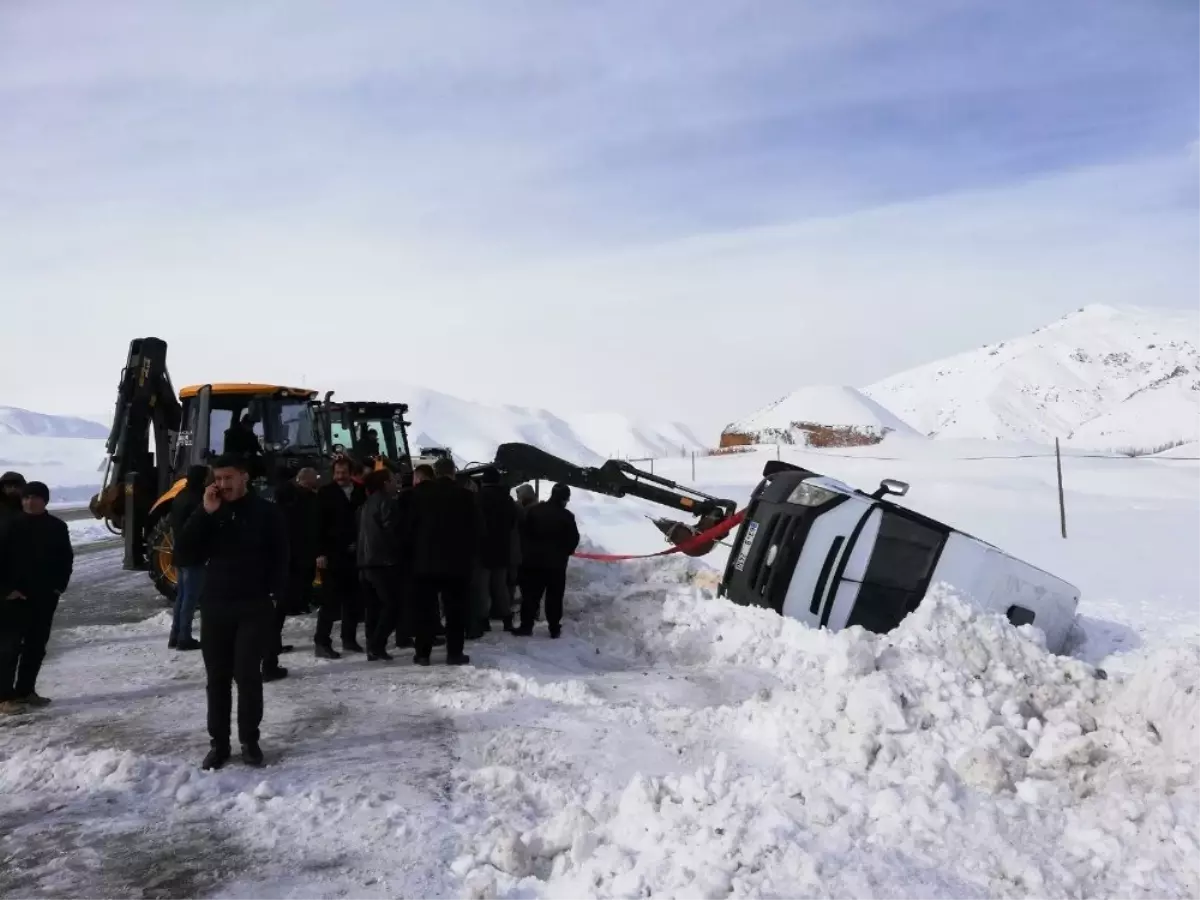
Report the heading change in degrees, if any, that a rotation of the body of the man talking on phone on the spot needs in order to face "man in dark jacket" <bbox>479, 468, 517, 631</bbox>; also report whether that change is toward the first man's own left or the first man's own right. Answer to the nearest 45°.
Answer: approximately 135° to the first man's own left

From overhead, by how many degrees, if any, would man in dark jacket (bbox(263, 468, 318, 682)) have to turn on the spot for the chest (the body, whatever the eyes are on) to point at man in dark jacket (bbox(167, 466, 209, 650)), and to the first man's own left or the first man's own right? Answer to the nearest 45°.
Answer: approximately 135° to the first man's own left

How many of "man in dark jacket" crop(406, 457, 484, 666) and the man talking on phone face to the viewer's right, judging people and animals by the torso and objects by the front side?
0

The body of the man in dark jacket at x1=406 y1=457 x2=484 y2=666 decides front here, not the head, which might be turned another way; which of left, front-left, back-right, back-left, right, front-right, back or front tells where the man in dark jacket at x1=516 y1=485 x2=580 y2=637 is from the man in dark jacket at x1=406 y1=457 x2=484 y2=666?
front-right

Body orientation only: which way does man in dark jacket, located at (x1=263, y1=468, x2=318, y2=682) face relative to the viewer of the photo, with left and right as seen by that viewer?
facing to the right of the viewer

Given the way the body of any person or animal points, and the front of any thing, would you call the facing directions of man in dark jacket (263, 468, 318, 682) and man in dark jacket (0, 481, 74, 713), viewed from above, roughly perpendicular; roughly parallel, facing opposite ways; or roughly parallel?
roughly perpendicular

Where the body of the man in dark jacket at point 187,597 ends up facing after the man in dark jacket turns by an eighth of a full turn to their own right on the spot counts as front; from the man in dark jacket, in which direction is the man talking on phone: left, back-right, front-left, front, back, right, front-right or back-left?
front-right

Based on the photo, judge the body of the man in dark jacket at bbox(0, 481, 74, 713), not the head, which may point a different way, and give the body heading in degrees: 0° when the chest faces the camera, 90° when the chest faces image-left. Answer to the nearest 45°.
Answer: approximately 0°

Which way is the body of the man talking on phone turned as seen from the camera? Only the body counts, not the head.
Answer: toward the camera

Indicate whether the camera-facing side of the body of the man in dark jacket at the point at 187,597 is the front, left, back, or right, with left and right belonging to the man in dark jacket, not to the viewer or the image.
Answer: right

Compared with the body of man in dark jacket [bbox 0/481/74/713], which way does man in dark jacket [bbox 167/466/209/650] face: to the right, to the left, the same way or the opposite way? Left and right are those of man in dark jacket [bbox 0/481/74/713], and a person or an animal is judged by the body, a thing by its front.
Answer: to the left

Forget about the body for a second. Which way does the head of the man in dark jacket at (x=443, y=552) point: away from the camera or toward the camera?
away from the camera

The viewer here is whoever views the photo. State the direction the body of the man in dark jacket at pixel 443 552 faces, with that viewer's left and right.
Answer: facing away from the viewer

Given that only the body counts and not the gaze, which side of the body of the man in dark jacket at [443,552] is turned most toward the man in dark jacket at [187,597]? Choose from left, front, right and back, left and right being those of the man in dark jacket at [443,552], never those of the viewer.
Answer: left

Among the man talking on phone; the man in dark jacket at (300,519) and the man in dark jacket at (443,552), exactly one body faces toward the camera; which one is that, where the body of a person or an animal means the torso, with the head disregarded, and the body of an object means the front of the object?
the man talking on phone

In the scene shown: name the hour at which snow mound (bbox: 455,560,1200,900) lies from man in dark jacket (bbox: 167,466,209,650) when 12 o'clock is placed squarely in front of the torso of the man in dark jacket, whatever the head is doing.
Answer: The snow mound is roughly at 2 o'clock from the man in dark jacket.
